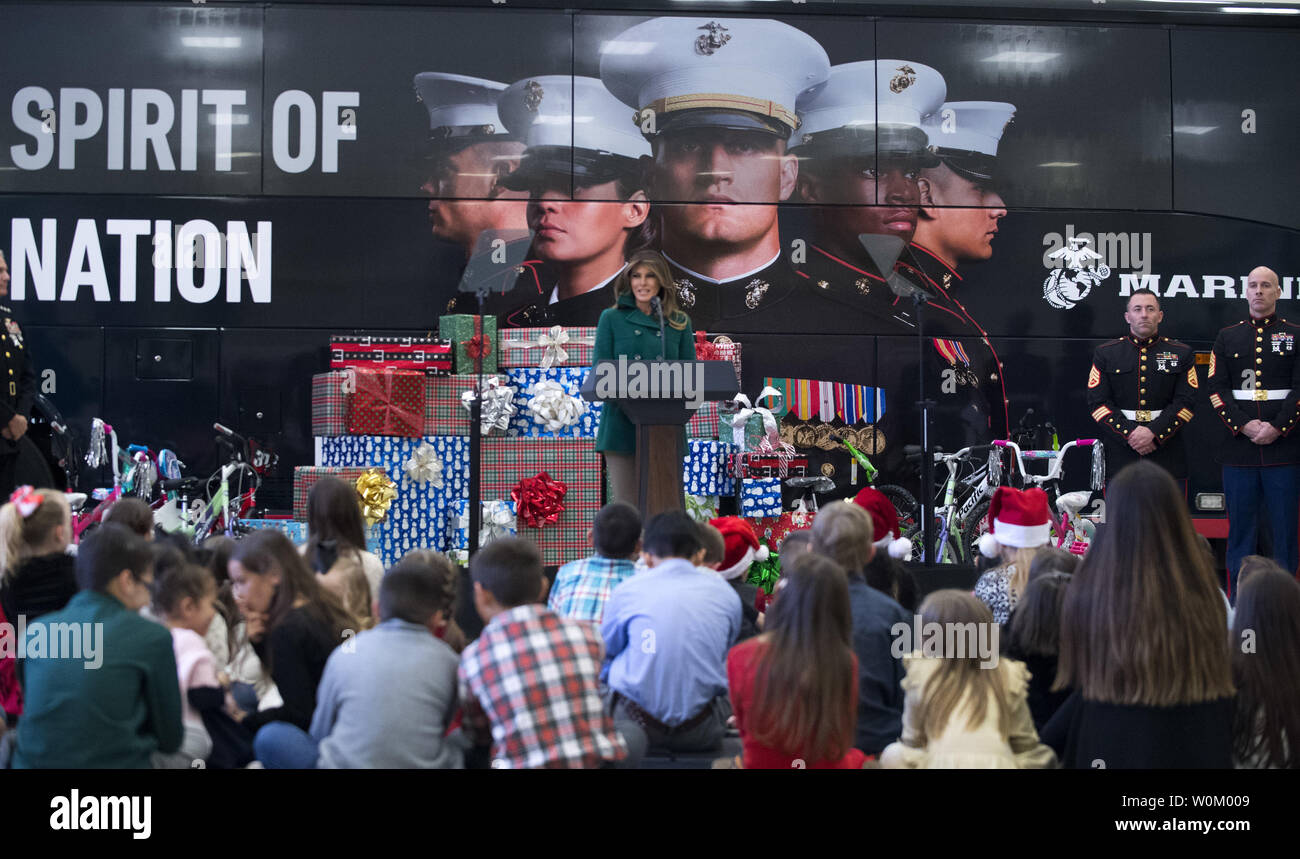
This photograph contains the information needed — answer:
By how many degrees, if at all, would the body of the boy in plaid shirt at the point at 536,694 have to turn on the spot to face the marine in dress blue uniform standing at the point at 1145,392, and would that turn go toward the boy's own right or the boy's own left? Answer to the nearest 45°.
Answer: approximately 45° to the boy's own right

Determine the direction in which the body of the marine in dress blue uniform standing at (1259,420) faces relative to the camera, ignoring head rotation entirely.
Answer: toward the camera

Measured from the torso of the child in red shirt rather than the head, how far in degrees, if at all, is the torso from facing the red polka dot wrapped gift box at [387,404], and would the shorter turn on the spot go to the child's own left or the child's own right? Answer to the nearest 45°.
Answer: approximately 45° to the child's own left

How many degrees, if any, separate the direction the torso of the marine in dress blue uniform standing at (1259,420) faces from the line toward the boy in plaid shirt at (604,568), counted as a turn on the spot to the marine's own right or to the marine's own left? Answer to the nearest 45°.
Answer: approximately 45° to the marine's own right

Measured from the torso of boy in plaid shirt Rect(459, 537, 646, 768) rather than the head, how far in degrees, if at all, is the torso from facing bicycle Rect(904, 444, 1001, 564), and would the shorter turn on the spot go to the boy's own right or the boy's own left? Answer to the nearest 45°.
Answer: approximately 45° to the boy's own right

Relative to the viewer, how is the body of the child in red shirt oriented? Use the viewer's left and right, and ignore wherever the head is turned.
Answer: facing away from the viewer

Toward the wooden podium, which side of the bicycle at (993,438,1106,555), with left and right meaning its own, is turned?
front

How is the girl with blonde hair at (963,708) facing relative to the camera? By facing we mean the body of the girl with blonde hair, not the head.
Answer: away from the camera

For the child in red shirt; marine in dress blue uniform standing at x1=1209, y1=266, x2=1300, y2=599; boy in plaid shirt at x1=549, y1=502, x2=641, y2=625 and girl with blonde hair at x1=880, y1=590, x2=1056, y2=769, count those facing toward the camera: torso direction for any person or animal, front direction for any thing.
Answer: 1

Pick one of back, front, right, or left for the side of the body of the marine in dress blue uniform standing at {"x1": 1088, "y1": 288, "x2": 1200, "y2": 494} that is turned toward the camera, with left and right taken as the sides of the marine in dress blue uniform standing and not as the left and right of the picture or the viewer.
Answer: front

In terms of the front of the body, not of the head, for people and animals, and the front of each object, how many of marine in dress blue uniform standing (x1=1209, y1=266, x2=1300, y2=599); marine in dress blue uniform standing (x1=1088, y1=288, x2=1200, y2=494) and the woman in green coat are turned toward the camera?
3

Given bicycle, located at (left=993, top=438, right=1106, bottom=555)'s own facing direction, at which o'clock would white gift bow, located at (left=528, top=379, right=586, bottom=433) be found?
The white gift bow is roughly at 1 o'clock from the bicycle.
